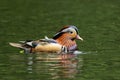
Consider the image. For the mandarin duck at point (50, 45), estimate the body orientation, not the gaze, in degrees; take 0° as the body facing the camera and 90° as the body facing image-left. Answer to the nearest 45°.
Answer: approximately 270°
